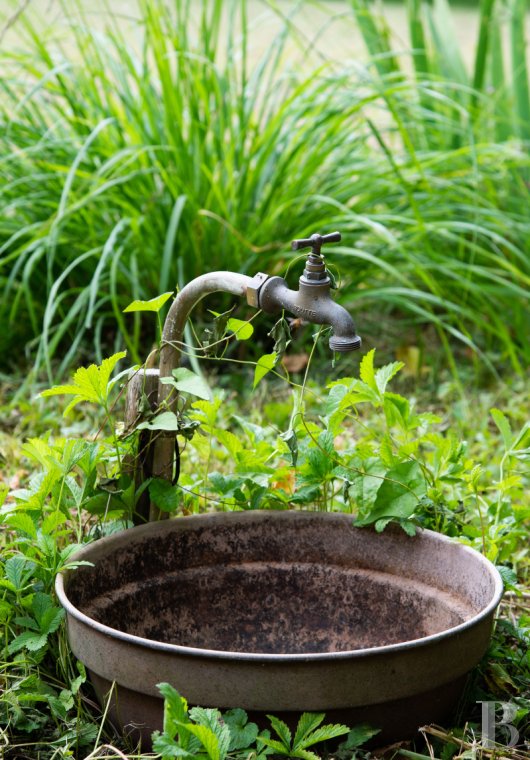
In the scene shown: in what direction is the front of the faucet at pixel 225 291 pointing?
to the viewer's right
